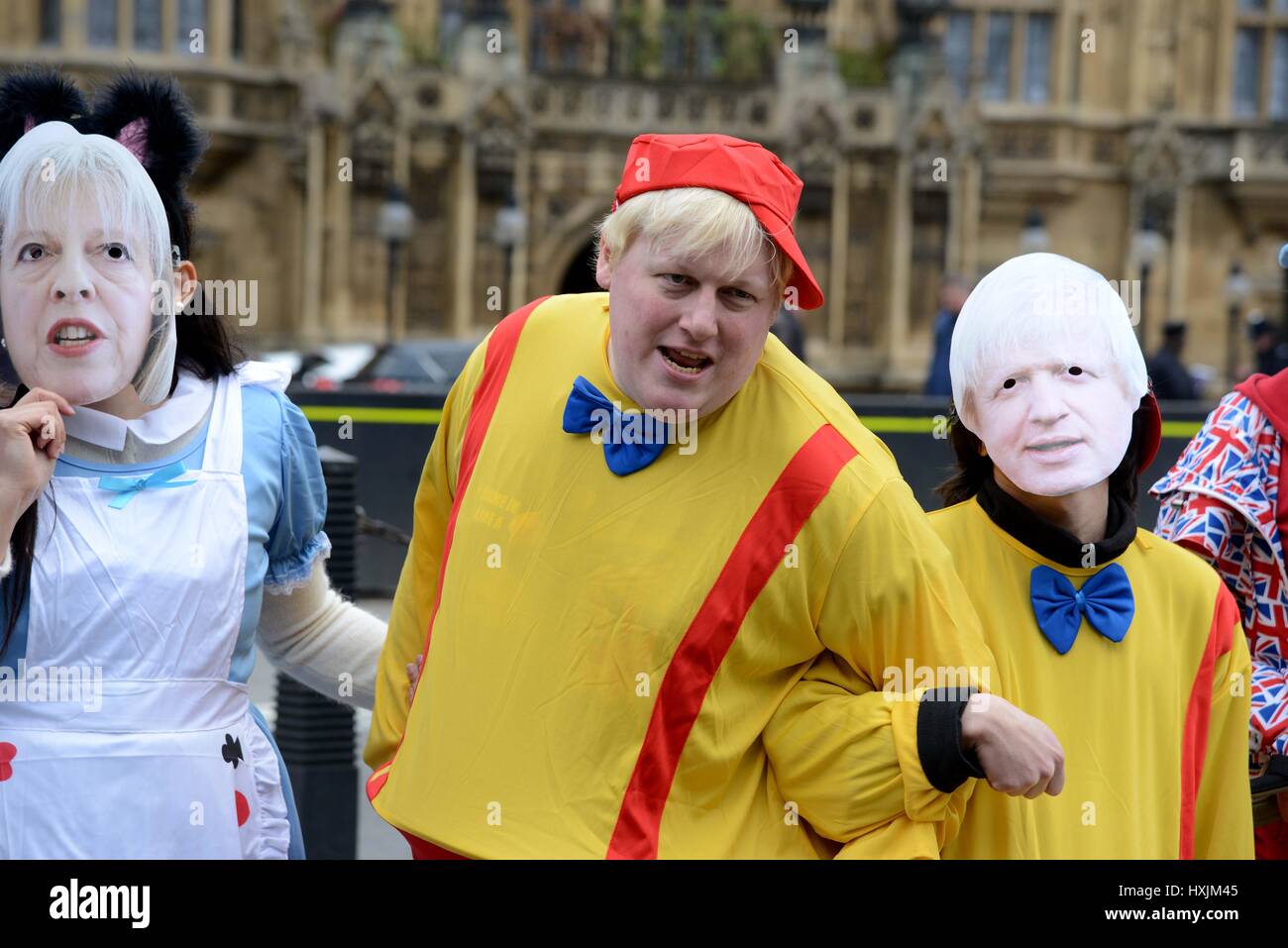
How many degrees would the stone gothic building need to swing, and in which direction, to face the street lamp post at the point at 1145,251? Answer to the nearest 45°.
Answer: approximately 90° to its left

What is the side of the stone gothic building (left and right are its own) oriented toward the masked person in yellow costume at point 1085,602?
front

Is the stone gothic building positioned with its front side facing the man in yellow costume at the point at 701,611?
yes

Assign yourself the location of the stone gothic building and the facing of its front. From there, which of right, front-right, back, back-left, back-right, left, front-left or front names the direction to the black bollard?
front

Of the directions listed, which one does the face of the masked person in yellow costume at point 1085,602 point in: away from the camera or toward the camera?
toward the camera

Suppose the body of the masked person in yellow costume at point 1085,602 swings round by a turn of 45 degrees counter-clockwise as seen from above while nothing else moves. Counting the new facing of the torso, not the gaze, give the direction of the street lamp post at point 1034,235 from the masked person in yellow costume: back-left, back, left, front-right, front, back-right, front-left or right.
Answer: back-left

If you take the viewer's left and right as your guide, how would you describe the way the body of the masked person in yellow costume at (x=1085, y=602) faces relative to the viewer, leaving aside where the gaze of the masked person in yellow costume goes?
facing the viewer

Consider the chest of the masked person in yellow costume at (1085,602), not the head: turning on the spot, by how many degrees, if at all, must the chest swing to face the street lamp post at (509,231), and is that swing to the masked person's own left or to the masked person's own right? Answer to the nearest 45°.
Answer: approximately 180°

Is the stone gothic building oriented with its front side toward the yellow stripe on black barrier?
yes

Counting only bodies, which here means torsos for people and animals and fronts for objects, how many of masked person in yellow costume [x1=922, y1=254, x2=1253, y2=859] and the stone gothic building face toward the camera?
2

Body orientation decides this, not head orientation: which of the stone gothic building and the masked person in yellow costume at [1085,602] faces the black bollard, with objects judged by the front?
the stone gothic building

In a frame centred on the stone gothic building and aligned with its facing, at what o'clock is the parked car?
The parked car is roughly at 12 o'clock from the stone gothic building.

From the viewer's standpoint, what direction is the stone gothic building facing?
toward the camera

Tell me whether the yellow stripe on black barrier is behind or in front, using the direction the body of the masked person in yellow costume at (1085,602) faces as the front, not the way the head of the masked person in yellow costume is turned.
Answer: behind

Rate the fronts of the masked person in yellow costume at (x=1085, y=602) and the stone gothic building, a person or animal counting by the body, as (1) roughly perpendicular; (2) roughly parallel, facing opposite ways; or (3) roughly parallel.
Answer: roughly parallel
